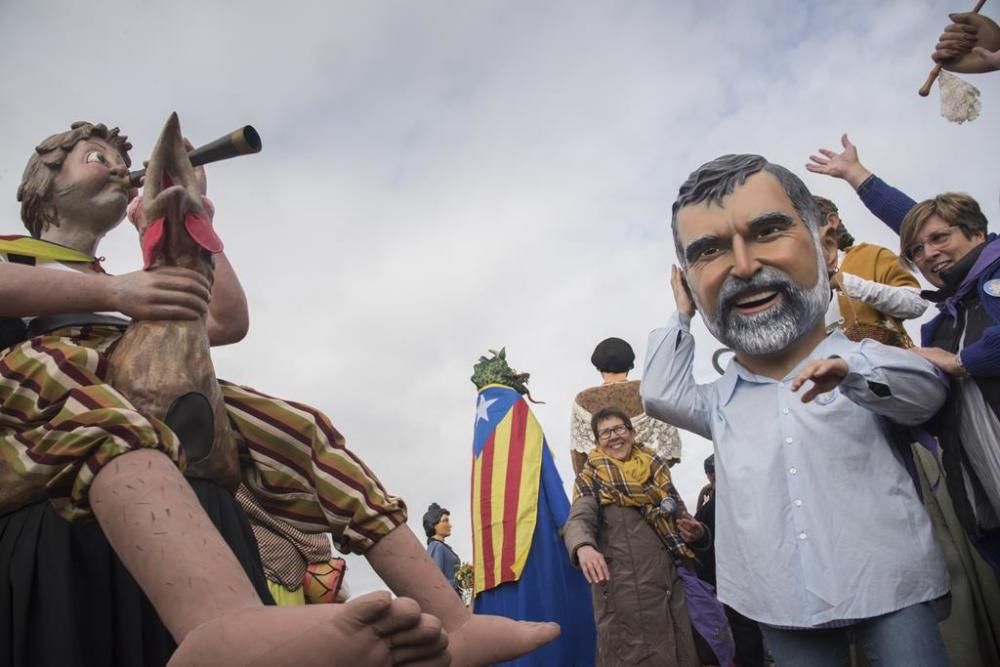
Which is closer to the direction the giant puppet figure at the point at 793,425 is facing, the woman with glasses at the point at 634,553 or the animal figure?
the animal figure

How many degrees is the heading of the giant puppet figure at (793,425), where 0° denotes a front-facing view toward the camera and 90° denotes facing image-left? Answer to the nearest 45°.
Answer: approximately 0°

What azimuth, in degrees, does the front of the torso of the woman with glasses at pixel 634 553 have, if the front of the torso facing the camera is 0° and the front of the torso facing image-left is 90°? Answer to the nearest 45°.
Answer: approximately 0°

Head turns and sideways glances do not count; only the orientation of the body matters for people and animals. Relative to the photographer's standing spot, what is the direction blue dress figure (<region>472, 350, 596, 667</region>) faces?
facing away from the viewer and to the right of the viewer

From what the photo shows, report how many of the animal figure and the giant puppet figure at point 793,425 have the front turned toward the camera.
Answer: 2

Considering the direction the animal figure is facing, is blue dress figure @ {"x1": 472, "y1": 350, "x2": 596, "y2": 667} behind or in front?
behind

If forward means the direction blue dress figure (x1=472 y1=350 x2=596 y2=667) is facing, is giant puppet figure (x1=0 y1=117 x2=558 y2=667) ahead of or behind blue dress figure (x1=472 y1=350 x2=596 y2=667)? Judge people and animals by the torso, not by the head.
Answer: behind

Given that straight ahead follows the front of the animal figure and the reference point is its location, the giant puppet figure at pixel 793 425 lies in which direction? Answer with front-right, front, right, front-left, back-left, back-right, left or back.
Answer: left

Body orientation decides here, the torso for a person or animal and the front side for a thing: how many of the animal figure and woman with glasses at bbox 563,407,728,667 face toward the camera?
2

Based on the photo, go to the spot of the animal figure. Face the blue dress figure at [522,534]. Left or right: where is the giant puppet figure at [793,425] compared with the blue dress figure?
right
